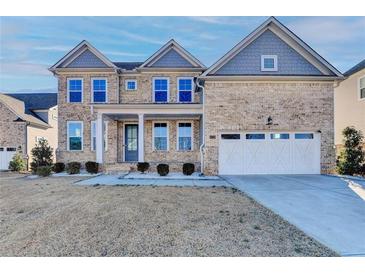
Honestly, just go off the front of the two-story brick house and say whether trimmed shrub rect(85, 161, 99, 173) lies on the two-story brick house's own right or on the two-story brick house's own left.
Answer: on the two-story brick house's own right

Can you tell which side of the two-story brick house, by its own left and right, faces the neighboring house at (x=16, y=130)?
right

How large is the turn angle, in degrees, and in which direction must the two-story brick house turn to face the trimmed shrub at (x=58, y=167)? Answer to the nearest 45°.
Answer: approximately 90° to its right

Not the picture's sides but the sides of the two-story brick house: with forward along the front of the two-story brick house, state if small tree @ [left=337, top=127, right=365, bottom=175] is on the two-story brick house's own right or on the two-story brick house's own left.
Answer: on the two-story brick house's own left

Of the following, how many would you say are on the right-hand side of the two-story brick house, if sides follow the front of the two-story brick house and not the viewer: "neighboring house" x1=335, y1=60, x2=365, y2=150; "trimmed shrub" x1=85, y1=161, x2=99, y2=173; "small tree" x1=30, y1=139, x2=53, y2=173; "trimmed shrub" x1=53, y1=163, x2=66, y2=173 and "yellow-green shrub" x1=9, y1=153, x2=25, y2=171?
4

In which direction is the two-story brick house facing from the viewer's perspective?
toward the camera

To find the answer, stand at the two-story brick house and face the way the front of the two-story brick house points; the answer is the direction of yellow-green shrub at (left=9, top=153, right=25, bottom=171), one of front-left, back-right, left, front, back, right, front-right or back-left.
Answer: right

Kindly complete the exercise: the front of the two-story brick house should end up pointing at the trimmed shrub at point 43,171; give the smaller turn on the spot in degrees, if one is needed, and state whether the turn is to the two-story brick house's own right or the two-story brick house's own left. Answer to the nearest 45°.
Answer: approximately 90° to the two-story brick house's own right

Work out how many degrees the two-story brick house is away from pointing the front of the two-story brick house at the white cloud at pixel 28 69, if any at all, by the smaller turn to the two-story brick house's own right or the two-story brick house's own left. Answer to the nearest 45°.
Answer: approximately 90° to the two-story brick house's own right
